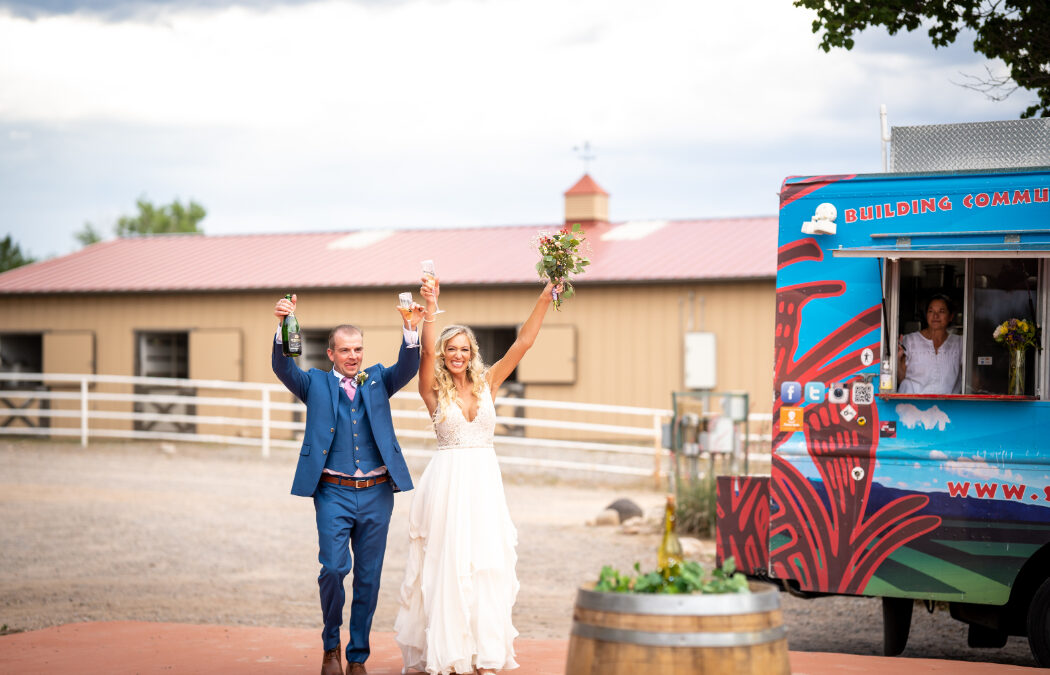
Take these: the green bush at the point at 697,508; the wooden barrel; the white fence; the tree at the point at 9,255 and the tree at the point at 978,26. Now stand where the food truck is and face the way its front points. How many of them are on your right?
1

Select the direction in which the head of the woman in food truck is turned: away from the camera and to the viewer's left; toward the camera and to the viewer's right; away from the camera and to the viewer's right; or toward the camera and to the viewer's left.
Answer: toward the camera and to the viewer's left

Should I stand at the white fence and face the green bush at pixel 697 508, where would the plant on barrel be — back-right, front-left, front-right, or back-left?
front-right

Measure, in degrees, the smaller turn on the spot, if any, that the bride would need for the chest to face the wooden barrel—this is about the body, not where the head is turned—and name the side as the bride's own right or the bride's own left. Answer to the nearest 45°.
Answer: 0° — they already face it

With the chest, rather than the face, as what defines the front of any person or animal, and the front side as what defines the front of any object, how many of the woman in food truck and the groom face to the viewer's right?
0

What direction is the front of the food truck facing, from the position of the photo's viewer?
facing to the right of the viewer

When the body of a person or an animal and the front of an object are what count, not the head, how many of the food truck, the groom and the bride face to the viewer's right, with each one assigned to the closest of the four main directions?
1

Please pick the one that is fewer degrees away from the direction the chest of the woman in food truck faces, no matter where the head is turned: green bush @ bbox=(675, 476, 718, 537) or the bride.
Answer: the bride

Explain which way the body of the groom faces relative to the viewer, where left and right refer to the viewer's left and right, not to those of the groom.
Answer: facing the viewer

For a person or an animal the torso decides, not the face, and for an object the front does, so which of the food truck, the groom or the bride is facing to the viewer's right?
the food truck

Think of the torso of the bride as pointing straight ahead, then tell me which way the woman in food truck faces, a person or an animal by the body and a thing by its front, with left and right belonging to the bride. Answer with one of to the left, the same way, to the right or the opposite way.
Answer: the same way

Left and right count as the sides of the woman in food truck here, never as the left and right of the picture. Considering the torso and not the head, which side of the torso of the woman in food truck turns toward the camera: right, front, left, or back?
front

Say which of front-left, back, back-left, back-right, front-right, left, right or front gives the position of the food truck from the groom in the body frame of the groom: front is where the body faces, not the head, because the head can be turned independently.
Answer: left
